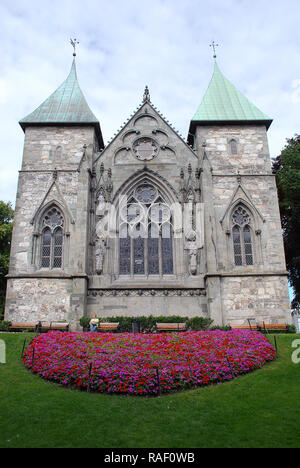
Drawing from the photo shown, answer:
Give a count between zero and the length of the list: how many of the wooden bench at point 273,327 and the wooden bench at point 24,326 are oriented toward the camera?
2

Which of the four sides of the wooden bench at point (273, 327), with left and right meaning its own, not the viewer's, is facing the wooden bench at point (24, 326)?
right

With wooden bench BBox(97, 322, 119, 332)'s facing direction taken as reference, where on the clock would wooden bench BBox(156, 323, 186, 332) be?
wooden bench BBox(156, 323, 186, 332) is roughly at 9 o'clock from wooden bench BBox(97, 322, 119, 332).

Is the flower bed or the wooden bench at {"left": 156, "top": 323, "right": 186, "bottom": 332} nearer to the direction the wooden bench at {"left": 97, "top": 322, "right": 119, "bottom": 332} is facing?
the flower bed

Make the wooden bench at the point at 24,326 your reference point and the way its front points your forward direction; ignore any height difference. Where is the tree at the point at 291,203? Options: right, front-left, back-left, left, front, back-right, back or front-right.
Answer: left

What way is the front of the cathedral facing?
toward the camera

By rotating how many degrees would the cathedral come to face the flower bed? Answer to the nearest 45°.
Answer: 0° — it already faces it

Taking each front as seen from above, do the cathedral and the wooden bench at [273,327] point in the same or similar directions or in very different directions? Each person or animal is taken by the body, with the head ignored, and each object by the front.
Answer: same or similar directions

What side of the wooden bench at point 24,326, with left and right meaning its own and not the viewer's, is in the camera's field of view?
front

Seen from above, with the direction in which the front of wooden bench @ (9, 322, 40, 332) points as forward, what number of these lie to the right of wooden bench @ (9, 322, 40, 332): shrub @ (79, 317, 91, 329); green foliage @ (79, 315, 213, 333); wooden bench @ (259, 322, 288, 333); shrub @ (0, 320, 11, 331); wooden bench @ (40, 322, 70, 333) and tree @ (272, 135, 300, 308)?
1

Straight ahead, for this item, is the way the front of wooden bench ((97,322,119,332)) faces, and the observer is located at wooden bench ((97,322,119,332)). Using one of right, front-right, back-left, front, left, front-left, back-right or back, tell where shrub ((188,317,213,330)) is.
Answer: left

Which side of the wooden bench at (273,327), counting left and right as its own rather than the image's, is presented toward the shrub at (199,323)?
right

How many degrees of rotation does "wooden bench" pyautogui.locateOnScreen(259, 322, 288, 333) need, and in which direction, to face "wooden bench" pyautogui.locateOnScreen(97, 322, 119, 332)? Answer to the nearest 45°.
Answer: approximately 90° to its right
